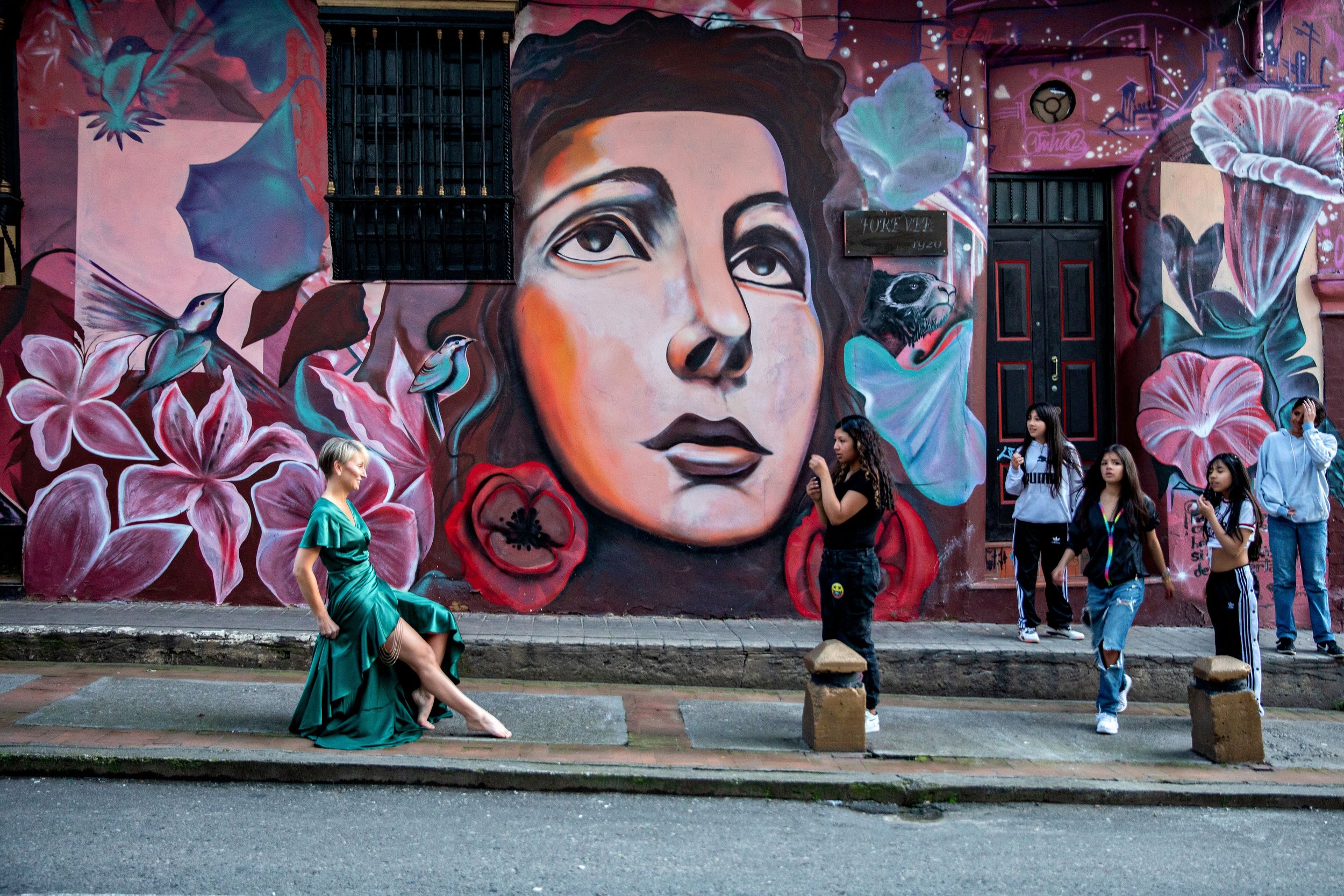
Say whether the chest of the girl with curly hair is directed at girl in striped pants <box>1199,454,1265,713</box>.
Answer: no

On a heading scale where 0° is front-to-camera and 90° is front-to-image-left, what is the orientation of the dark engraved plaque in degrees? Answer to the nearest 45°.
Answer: approximately 0°

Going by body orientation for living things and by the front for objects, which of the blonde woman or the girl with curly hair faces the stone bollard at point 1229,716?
the blonde woman

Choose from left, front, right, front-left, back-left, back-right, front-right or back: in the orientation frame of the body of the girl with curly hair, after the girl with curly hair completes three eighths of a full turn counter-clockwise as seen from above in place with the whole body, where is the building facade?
back

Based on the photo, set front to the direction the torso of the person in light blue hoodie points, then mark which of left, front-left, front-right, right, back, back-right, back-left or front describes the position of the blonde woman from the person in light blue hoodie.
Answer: front-right

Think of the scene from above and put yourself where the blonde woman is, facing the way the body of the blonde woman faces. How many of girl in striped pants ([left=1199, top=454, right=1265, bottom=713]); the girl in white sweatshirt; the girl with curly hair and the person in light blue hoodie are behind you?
0

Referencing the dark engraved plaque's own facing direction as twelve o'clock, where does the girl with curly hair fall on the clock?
The girl with curly hair is roughly at 12 o'clock from the dark engraved plaque.

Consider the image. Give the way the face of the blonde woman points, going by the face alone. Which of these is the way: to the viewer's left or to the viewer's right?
to the viewer's right

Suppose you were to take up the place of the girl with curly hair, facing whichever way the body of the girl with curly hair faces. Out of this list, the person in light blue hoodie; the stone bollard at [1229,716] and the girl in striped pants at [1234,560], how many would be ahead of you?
0

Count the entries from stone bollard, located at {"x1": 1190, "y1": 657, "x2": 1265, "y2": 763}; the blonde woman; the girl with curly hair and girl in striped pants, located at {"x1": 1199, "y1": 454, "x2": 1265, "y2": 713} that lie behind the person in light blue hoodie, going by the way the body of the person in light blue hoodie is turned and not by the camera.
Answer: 0

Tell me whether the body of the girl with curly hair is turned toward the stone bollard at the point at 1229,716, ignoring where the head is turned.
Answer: no

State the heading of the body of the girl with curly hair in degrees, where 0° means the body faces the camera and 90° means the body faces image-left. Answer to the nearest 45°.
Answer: approximately 90°

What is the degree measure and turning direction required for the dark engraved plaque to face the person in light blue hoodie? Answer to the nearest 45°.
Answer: approximately 90° to its left

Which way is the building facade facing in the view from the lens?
facing the viewer

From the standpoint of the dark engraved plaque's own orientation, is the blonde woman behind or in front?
in front

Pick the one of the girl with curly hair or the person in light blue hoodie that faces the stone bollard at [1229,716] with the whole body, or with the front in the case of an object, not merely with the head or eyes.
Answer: the person in light blue hoodie

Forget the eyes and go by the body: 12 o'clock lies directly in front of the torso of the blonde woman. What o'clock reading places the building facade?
The building facade is roughly at 10 o'clock from the blonde woman.

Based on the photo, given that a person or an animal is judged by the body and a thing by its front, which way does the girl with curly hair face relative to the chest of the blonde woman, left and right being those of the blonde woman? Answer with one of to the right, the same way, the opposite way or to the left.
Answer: the opposite way

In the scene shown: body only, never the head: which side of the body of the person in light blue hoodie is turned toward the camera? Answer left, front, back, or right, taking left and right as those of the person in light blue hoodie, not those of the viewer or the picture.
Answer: front

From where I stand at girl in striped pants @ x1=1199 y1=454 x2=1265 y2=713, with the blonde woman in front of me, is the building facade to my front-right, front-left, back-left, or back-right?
front-right
